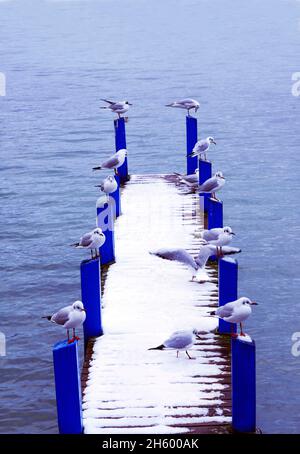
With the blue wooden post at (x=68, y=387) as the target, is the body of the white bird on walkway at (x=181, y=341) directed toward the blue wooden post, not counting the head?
no

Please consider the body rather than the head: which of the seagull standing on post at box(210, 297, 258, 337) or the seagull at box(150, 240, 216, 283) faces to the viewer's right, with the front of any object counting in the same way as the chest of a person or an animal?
the seagull standing on post

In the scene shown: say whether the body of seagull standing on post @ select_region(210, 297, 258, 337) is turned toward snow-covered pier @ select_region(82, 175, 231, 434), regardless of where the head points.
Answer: no

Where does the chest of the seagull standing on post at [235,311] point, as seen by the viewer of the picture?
to the viewer's right

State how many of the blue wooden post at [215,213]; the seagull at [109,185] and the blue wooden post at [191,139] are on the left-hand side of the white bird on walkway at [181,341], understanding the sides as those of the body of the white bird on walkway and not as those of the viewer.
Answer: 3

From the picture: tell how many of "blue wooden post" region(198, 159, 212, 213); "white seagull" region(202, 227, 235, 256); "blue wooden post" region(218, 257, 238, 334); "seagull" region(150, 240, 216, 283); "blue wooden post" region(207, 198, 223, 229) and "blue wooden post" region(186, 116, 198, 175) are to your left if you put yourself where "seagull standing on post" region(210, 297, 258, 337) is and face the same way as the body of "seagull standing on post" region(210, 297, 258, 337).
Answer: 6

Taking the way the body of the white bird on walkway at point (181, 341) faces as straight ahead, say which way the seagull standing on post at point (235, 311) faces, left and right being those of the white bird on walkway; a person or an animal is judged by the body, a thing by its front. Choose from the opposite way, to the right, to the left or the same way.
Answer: the same way
